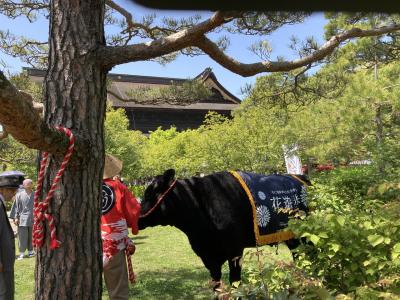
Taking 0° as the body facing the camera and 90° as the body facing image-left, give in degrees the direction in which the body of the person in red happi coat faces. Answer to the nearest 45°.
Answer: approximately 180°

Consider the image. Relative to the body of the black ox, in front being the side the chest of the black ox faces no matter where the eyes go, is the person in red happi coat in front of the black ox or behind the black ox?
in front

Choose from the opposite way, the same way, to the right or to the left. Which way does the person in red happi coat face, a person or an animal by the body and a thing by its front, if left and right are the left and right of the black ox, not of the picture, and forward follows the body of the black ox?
to the right

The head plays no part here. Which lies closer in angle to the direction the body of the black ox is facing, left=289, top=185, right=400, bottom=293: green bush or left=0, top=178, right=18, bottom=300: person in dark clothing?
the person in dark clothing

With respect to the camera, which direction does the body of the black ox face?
to the viewer's left

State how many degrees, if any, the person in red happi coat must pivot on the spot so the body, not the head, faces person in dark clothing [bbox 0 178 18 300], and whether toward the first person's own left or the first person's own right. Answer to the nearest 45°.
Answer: approximately 90° to the first person's own left

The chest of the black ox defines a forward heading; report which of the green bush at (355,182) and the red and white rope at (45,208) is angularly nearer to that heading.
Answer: the red and white rope

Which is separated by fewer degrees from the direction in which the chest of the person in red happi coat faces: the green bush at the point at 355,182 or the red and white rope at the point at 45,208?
the green bush

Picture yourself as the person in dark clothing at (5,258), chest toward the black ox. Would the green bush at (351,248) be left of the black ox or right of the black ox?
right

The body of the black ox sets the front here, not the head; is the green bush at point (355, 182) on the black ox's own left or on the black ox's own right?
on the black ox's own right

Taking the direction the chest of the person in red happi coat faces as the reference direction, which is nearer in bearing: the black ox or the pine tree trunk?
the black ox
